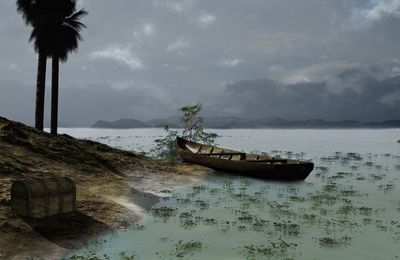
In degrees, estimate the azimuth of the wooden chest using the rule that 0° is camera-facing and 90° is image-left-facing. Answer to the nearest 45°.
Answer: approximately 315°

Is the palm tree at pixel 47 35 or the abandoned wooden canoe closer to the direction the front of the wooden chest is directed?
the abandoned wooden canoe

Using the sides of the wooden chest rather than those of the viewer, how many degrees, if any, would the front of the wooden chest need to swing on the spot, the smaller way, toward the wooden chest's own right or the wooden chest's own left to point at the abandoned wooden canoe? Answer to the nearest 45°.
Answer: approximately 90° to the wooden chest's own left

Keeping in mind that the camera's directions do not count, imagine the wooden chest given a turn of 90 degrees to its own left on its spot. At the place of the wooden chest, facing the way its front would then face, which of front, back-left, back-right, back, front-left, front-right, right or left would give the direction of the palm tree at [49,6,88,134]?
front-left

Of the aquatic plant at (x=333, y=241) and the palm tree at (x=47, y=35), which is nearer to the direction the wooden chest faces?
the aquatic plant

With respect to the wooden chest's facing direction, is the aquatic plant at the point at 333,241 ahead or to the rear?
ahead

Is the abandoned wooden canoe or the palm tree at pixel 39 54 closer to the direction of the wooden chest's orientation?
the abandoned wooden canoe

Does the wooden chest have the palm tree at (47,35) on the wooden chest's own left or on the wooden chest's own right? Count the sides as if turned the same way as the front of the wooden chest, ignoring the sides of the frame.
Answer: on the wooden chest's own left

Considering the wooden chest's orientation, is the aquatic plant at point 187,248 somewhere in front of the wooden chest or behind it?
in front

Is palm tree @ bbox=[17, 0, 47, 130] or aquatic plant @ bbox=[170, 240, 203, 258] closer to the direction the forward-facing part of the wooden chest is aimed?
the aquatic plant

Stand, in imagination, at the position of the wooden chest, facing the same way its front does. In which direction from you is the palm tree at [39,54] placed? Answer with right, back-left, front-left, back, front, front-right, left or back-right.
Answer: back-left
